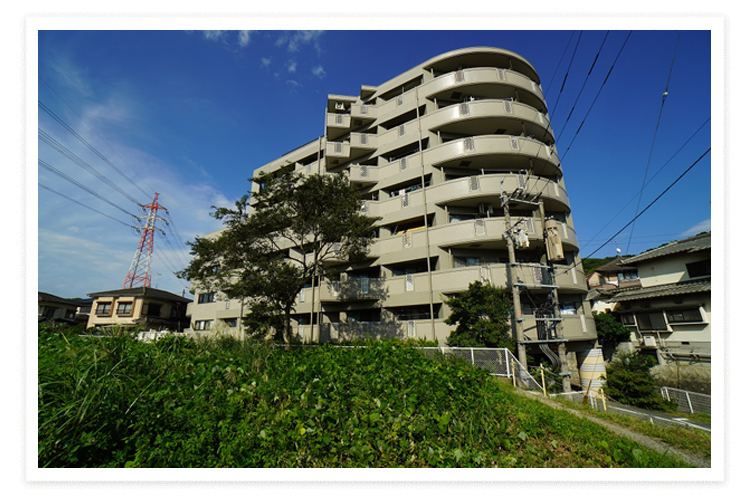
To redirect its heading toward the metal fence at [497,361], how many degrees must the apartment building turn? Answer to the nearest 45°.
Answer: approximately 45° to its left

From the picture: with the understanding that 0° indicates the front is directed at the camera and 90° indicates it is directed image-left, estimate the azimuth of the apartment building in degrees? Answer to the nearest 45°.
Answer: approximately 45°

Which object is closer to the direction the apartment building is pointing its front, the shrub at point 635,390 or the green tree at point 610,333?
the shrub
